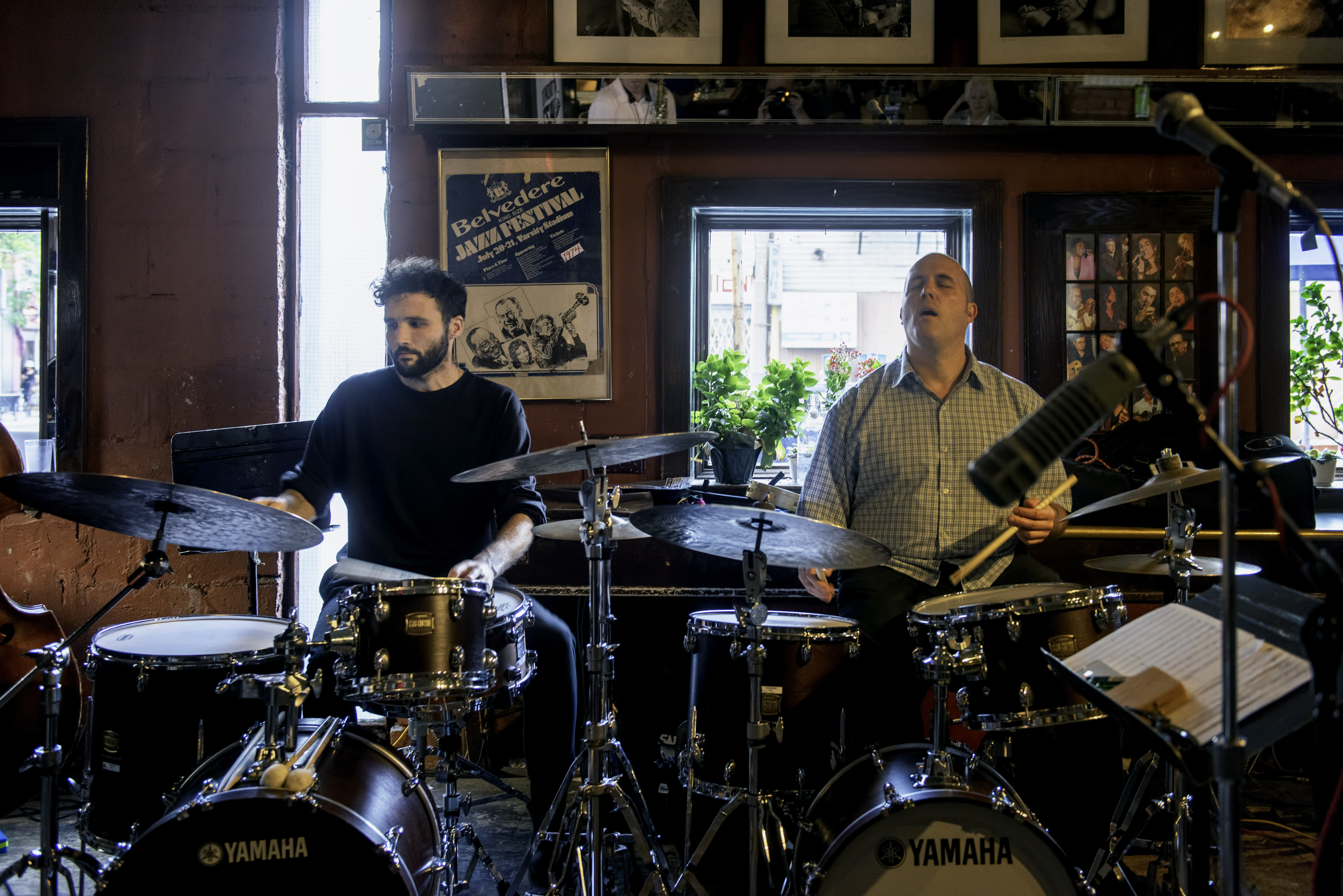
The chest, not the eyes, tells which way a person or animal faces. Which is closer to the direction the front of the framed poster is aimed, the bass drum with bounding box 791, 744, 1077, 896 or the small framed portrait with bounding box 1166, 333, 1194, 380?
the bass drum

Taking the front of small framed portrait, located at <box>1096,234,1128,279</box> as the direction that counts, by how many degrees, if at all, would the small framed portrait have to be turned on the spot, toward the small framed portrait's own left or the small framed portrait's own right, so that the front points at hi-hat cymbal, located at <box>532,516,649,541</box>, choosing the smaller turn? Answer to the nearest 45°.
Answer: approximately 45° to the small framed portrait's own right

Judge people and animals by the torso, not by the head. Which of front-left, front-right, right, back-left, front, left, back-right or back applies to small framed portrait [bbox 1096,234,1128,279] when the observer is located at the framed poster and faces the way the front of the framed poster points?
left

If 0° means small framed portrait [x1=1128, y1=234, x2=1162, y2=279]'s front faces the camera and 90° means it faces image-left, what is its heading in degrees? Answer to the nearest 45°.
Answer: approximately 0°

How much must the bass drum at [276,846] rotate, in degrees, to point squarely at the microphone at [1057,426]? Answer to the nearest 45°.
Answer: approximately 45° to its left

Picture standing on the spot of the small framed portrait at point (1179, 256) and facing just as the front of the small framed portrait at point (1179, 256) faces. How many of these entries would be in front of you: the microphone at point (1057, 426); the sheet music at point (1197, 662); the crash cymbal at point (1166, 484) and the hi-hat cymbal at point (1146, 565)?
4

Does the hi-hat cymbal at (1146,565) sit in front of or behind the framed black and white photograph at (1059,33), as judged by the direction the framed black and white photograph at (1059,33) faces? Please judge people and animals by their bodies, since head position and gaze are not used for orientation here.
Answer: in front

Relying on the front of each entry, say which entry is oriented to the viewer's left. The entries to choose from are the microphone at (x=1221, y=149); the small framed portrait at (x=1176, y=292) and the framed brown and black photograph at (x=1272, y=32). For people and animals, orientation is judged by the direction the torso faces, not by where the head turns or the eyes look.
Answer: the microphone
